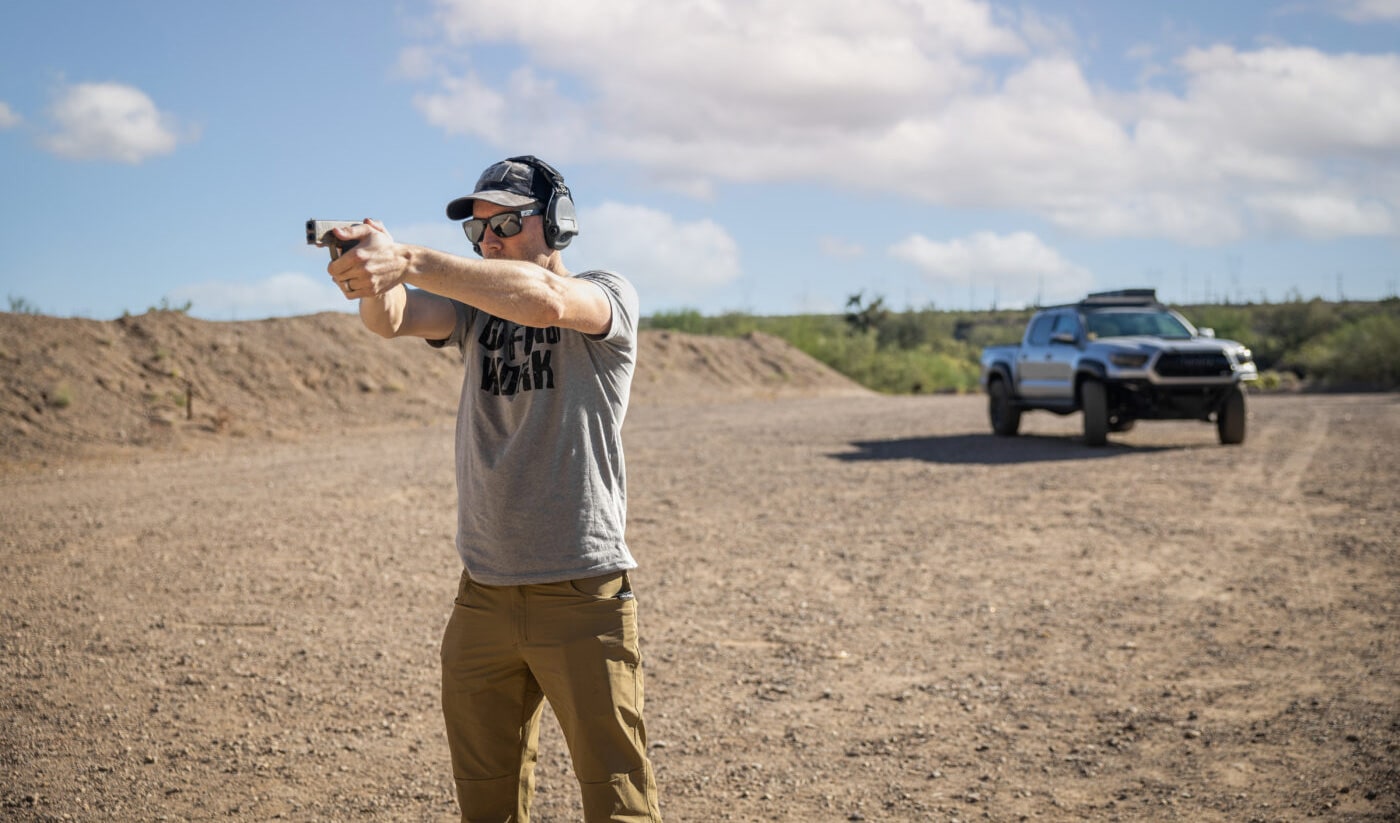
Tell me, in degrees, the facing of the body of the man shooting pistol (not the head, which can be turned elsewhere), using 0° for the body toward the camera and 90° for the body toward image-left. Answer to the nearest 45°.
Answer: approximately 45°

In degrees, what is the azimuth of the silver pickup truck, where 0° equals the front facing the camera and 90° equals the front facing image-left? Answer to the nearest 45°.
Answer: approximately 315°

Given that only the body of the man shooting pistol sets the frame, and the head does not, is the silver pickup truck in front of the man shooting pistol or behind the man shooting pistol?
behind

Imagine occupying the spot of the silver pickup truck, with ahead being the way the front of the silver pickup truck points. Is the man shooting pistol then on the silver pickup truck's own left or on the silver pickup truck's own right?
on the silver pickup truck's own right
